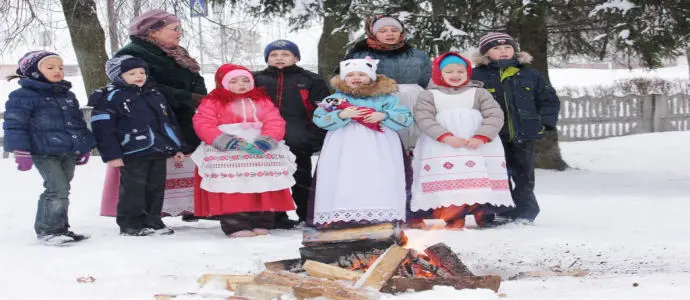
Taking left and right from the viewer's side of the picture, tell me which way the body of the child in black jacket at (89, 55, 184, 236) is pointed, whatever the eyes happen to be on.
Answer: facing the viewer and to the right of the viewer

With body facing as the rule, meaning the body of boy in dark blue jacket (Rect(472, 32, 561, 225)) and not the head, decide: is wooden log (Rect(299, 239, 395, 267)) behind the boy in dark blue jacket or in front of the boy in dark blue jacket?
in front

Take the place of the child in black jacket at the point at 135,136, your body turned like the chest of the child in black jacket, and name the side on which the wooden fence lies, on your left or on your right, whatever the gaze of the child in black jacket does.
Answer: on your left

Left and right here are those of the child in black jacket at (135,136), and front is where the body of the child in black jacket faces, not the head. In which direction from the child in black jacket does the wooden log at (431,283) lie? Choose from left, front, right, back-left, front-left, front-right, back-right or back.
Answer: front

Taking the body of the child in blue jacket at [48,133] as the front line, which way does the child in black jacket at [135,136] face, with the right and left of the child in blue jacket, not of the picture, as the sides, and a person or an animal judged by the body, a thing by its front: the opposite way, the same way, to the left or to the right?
the same way

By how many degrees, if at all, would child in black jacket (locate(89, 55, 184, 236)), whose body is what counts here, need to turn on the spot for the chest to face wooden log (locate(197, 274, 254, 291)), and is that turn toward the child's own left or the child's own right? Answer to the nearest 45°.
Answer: approximately 45° to the child's own right

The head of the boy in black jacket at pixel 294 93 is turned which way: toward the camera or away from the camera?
toward the camera

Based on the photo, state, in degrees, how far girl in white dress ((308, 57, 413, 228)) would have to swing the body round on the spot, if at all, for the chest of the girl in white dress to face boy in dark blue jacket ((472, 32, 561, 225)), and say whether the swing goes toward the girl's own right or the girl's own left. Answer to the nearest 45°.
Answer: approximately 135° to the girl's own left

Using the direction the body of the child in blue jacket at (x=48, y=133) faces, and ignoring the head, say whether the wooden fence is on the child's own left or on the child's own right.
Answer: on the child's own left

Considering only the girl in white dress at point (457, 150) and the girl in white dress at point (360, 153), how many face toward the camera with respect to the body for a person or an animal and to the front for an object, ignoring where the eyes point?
2

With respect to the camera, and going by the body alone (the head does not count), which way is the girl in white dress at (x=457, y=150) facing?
toward the camera

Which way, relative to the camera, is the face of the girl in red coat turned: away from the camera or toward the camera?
toward the camera

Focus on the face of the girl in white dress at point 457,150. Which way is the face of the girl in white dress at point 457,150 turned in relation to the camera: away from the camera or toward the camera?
toward the camera

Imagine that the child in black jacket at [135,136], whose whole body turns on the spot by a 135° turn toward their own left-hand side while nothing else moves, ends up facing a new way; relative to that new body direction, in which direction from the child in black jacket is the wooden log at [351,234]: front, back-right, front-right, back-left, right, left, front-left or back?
back-right

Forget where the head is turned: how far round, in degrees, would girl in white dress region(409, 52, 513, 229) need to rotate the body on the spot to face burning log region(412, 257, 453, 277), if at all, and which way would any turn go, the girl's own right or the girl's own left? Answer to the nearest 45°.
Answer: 0° — they already face it

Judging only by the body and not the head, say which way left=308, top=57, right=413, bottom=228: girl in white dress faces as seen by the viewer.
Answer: toward the camera

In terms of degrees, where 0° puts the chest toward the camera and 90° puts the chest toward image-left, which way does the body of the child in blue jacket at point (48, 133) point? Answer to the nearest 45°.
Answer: approximately 315°

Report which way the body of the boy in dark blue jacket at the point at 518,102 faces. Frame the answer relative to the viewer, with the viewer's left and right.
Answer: facing the viewer and to the left of the viewer
